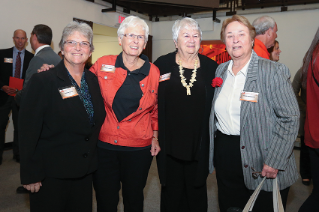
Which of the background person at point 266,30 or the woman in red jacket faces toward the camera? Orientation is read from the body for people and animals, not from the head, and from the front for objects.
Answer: the woman in red jacket

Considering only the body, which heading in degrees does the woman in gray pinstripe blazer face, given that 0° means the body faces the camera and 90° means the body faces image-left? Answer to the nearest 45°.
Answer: approximately 45°

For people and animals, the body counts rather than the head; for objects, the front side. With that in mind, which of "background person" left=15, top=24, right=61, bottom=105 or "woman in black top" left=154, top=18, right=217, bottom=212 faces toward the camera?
the woman in black top

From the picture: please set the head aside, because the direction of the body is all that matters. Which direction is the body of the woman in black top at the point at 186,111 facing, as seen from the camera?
toward the camera

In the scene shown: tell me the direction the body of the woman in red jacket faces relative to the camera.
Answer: toward the camera

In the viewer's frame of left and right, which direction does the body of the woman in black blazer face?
facing the viewer and to the right of the viewer

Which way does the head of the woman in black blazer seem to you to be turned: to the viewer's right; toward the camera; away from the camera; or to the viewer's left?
toward the camera

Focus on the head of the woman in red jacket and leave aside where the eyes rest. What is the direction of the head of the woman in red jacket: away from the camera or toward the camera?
toward the camera

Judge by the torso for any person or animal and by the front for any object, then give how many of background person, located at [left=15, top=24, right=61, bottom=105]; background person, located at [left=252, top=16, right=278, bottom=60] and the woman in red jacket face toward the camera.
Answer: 1

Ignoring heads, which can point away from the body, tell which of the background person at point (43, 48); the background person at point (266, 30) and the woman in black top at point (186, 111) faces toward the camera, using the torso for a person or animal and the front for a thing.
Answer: the woman in black top

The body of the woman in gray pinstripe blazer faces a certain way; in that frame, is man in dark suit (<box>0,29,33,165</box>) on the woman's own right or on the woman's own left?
on the woman's own right

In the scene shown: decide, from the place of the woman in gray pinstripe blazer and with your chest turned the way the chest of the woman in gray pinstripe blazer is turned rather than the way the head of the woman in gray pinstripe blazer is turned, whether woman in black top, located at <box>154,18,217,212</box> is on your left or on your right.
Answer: on your right

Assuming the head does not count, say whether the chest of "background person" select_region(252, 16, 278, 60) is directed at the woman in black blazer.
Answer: no

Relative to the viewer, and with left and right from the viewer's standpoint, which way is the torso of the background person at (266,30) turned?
facing away from the viewer and to the right of the viewer

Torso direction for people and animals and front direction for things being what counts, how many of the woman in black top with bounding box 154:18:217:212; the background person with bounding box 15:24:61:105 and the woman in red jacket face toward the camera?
2
